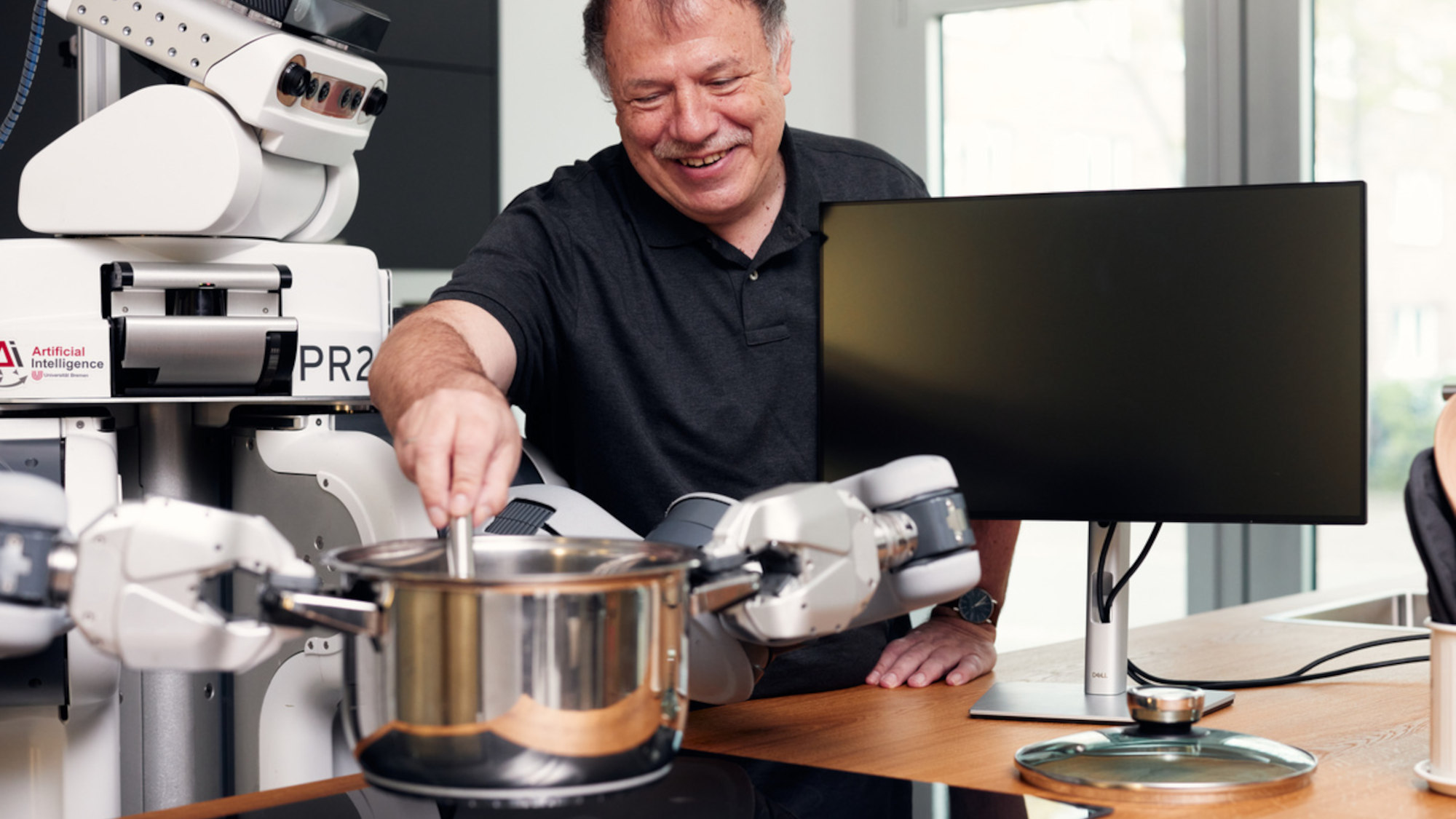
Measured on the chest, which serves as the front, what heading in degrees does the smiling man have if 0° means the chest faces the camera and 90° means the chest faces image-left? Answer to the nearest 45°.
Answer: approximately 0°

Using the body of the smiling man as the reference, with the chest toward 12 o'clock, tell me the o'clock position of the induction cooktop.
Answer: The induction cooktop is roughly at 12 o'clock from the smiling man.

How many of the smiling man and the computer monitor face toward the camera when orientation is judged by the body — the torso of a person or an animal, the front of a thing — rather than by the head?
2

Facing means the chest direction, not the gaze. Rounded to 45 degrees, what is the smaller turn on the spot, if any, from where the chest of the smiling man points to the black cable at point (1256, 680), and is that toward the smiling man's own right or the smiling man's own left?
approximately 90° to the smiling man's own left

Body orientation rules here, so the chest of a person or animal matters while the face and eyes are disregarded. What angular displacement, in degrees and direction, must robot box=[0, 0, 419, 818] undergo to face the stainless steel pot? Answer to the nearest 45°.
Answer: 0° — it already faces it

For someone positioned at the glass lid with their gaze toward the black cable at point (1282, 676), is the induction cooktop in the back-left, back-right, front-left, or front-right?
back-left

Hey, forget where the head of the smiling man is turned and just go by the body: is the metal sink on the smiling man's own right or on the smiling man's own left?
on the smiling man's own left

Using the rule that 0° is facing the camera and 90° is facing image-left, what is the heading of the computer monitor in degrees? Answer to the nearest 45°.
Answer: approximately 0°

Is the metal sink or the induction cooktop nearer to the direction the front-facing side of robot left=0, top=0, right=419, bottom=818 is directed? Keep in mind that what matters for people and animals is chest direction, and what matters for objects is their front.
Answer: the induction cooktop
